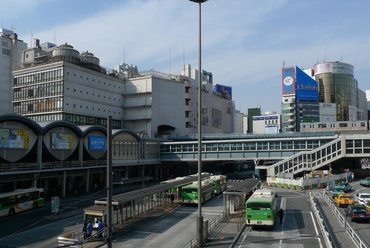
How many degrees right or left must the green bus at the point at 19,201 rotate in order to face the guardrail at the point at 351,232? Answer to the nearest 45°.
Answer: approximately 90° to its right

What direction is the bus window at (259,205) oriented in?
toward the camera

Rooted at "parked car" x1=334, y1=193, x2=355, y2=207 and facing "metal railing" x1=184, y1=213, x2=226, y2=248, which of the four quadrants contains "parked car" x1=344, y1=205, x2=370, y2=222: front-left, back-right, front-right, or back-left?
front-left

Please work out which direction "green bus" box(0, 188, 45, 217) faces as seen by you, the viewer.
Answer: facing away from the viewer and to the right of the viewer
